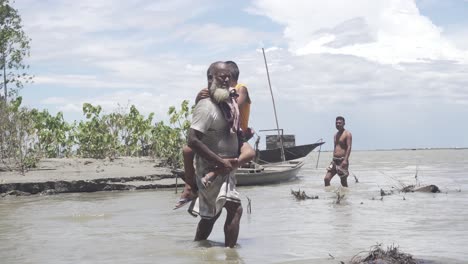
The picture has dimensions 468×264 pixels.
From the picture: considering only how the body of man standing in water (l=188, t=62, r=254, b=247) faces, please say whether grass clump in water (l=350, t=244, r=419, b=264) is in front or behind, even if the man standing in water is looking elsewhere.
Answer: in front

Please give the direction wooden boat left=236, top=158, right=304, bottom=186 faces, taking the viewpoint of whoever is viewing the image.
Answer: facing to the right of the viewer

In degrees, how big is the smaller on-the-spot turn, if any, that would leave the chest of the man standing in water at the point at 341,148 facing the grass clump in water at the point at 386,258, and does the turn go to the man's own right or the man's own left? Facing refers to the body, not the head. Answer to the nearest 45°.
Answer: approximately 45° to the man's own left

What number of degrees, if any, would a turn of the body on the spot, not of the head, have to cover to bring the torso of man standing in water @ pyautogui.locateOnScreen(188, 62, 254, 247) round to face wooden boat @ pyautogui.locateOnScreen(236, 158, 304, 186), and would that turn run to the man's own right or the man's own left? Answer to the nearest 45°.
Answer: approximately 135° to the man's own left

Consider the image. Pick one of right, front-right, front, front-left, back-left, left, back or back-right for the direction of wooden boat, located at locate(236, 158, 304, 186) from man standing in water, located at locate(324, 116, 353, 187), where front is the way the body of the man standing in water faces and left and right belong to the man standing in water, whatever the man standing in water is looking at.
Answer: right

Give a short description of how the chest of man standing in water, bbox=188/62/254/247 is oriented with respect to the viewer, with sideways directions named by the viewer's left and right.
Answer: facing the viewer and to the right of the viewer

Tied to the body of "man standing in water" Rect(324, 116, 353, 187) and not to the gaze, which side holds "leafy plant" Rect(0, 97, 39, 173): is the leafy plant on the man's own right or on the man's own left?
on the man's own right

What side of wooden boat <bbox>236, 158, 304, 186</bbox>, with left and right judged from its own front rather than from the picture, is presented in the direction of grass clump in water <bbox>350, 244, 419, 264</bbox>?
right

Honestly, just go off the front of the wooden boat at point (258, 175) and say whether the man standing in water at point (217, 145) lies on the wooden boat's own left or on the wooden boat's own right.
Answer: on the wooden boat's own right

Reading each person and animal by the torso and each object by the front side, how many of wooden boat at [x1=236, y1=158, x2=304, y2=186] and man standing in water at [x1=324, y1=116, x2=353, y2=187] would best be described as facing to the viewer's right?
1

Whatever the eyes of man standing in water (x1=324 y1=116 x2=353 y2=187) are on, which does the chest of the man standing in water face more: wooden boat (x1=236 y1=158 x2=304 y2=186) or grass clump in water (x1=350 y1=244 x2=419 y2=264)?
the grass clump in water

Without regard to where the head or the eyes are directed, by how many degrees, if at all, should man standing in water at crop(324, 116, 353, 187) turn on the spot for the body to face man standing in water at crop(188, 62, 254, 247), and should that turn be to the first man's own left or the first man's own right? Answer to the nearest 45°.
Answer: approximately 45° to the first man's own left
